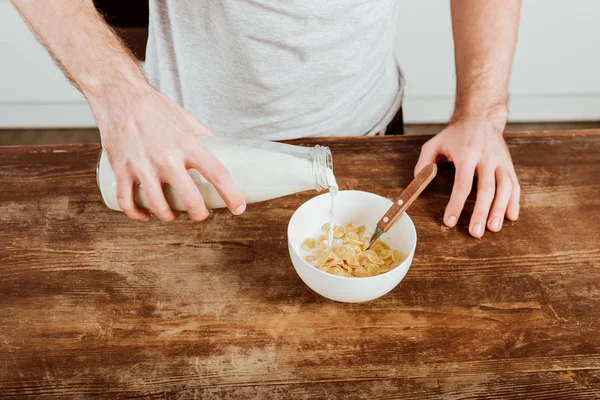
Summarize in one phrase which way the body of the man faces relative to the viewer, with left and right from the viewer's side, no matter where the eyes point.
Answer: facing the viewer
